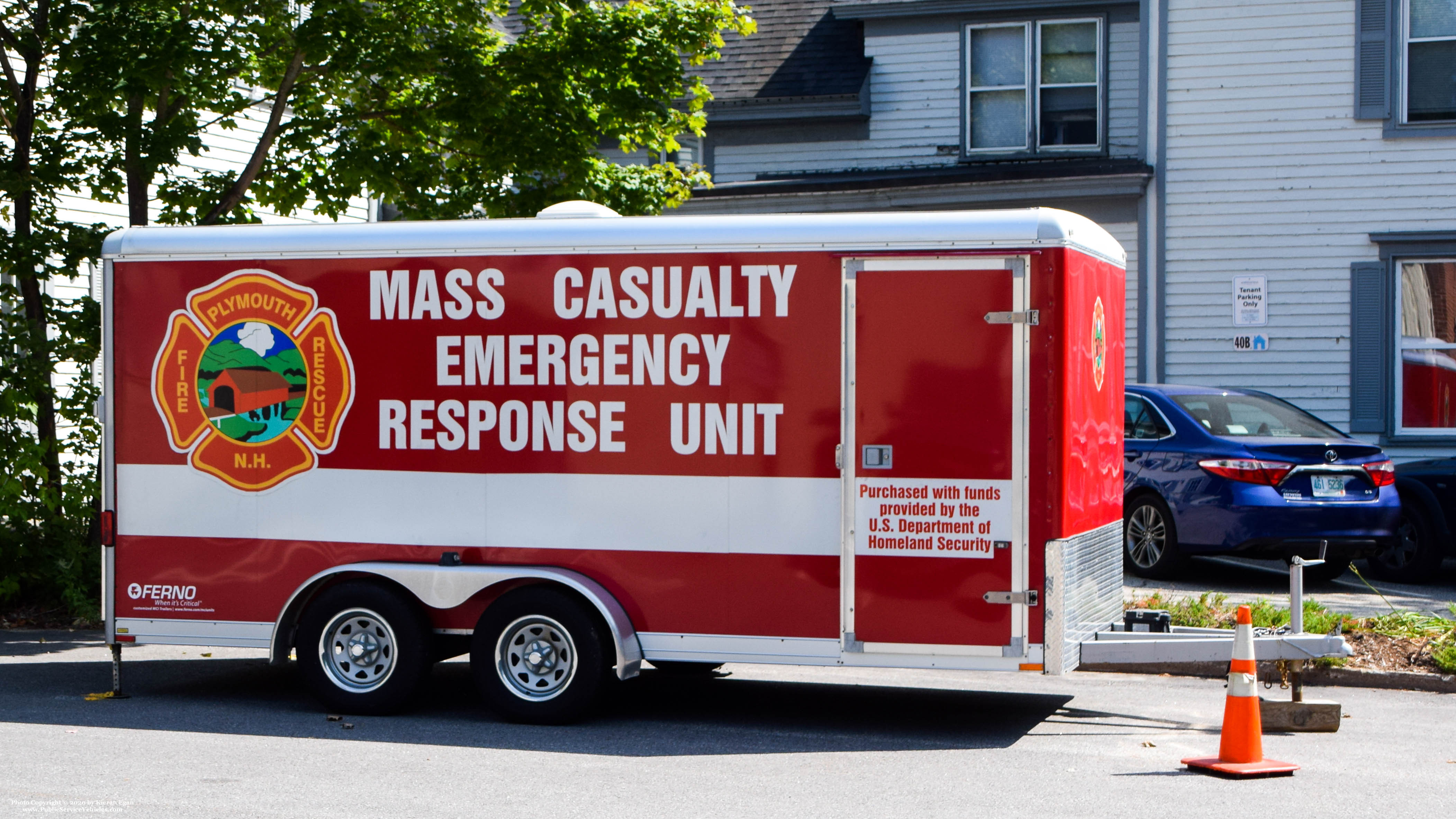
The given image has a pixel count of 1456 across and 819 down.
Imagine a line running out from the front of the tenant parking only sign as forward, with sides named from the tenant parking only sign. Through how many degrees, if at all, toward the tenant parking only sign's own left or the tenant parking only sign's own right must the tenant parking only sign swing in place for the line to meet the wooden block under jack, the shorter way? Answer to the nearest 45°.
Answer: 0° — it already faces it

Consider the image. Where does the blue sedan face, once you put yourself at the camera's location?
facing away from the viewer and to the left of the viewer

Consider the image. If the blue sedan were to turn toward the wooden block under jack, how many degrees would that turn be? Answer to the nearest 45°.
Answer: approximately 135° to its left

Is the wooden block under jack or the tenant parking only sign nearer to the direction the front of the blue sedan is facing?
the tenant parking only sign

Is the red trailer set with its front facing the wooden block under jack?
yes

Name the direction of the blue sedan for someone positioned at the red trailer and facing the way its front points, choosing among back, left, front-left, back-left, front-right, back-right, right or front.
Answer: front-left

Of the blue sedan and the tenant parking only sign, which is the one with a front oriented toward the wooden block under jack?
the tenant parking only sign

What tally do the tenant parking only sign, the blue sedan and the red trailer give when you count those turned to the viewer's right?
1

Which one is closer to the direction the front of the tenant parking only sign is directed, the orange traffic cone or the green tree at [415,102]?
the orange traffic cone

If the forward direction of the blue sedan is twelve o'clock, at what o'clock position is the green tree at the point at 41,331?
The green tree is roughly at 10 o'clock from the blue sedan.

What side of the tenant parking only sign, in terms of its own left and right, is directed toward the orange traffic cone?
front

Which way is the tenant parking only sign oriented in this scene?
toward the camera

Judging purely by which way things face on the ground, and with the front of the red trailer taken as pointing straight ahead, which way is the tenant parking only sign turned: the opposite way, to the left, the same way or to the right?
to the right

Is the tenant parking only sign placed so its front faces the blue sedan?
yes

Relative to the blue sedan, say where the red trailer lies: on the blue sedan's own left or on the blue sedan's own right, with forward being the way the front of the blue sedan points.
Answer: on the blue sedan's own left

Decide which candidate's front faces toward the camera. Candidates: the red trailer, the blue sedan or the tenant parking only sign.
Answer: the tenant parking only sign

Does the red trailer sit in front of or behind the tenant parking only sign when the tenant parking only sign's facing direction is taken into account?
in front

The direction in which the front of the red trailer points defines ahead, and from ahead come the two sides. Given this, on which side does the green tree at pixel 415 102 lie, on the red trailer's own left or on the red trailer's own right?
on the red trailer's own left

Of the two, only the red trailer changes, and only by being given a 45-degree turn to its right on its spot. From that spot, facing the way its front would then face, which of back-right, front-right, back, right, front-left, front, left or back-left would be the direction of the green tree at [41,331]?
back

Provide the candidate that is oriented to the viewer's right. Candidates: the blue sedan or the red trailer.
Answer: the red trailer

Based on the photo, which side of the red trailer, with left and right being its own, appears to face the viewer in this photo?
right
